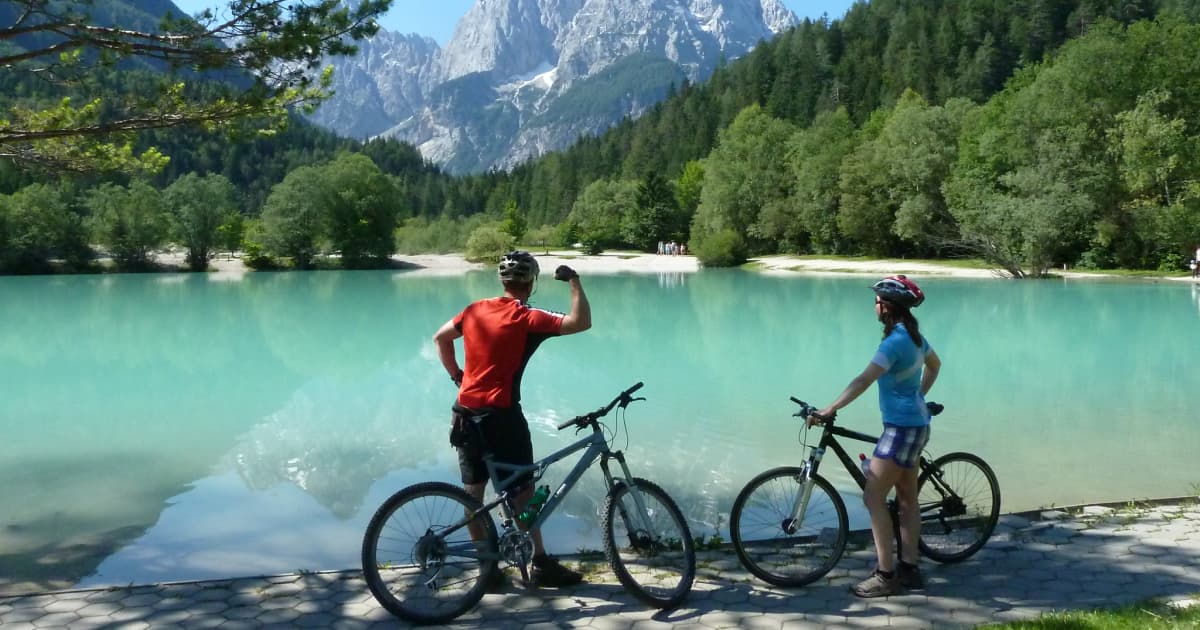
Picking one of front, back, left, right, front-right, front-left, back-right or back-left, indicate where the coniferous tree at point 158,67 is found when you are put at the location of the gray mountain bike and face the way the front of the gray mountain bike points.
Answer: back-left

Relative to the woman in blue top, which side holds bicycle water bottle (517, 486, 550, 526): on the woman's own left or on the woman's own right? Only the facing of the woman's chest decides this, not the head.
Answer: on the woman's own left

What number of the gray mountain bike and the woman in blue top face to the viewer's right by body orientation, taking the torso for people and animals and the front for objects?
1

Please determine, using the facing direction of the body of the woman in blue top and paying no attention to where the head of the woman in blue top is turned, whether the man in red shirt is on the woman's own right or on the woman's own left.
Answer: on the woman's own left

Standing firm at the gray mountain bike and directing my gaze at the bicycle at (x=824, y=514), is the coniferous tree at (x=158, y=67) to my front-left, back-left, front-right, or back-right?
back-left

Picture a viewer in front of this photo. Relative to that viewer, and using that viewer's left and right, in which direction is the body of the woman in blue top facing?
facing away from the viewer and to the left of the viewer

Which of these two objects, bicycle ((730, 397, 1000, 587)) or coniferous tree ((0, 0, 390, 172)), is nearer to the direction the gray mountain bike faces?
the bicycle

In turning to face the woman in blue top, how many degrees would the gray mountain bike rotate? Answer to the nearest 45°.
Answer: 0° — it already faces them

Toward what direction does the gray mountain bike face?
to the viewer's right
